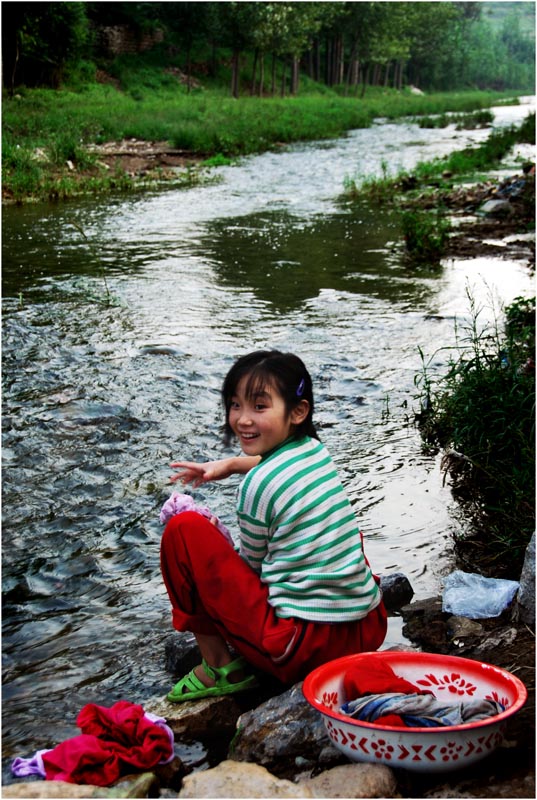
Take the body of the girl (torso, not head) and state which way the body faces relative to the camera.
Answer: to the viewer's left

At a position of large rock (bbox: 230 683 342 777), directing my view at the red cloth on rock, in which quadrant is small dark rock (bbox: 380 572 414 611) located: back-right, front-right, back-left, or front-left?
back-right

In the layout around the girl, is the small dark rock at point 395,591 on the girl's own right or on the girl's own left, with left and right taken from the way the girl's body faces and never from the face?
on the girl's own right

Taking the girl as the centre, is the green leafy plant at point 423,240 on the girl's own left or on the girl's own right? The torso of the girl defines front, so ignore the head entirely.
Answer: on the girl's own right

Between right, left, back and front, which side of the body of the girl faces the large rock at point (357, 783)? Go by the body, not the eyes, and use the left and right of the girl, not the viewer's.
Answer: left

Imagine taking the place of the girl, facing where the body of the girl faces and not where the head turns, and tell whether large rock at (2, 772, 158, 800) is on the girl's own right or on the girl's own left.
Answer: on the girl's own left

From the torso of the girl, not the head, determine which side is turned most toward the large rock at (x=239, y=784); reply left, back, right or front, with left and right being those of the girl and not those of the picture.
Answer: left

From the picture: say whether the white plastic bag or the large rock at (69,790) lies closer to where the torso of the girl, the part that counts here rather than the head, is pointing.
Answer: the large rock
